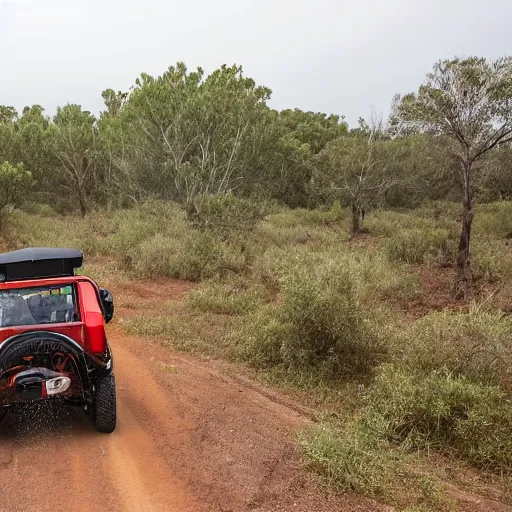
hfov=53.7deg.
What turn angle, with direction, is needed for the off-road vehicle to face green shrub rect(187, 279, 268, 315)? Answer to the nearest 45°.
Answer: approximately 45° to its right

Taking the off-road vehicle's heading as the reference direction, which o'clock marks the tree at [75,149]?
The tree is roughly at 12 o'clock from the off-road vehicle.

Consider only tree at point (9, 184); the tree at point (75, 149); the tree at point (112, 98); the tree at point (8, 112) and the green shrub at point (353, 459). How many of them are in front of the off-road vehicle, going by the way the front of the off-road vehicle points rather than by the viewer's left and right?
4

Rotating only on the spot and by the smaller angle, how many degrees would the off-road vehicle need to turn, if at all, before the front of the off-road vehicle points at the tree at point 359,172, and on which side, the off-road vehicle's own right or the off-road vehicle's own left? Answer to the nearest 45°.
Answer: approximately 45° to the off-road vehicle's own right

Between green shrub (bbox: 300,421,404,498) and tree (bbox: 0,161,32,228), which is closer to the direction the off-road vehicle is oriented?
the tree

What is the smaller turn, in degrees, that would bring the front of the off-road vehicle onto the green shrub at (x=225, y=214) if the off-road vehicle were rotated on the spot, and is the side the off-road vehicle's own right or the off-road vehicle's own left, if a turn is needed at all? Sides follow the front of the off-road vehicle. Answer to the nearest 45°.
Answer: approximately 45° to the off-road vehicle's own right

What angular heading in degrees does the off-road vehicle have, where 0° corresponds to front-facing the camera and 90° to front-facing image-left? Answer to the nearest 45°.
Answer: approximately 180°

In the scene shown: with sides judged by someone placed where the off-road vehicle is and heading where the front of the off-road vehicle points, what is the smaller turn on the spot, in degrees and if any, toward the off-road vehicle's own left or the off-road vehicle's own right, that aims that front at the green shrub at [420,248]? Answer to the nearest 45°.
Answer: approximately 45° to the off-road vehicle's own right

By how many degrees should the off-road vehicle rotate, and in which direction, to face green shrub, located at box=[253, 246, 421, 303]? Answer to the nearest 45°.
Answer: approximately 45° to its right

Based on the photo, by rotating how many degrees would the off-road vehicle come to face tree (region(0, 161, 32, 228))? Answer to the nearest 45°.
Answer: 0° — it already faces it
